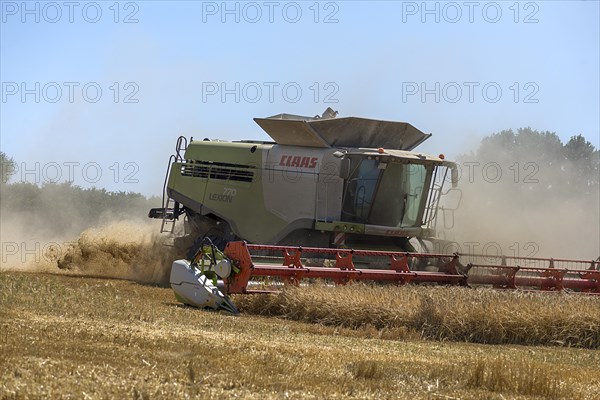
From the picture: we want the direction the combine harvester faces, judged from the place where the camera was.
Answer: facing the viewer and to the right of the viewer
